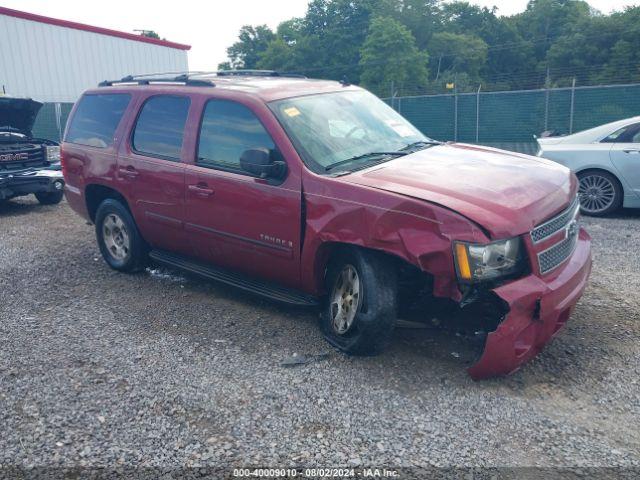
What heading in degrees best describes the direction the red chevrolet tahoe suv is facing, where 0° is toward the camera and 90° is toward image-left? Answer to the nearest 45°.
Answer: approximately 315°

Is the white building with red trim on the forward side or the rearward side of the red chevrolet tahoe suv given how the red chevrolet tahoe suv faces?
on the rearward side

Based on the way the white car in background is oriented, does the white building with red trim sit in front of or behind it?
behind

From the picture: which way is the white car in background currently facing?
to the viewer's right

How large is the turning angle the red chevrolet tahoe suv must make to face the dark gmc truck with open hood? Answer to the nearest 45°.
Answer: approximately 180°

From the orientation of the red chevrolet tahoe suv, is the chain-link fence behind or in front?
behind

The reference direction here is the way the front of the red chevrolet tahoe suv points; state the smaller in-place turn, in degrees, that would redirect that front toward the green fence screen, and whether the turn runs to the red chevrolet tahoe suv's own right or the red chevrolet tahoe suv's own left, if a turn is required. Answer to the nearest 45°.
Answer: approximately 135° to the red chevrolet tahoe suv's own left

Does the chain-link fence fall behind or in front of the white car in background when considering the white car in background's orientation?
behind
